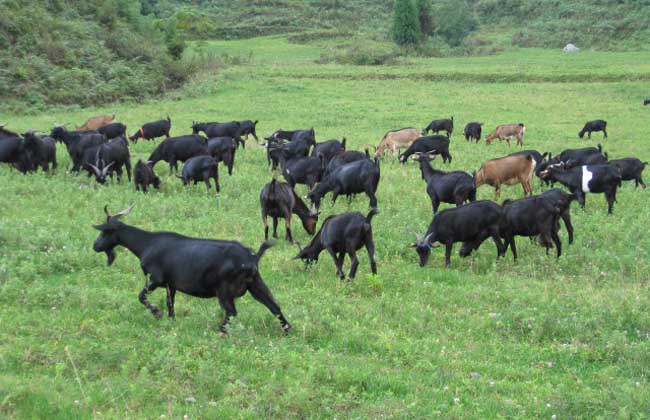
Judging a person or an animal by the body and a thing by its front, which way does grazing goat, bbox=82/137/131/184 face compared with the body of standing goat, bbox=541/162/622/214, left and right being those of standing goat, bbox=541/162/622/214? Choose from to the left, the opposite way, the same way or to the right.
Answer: to the left

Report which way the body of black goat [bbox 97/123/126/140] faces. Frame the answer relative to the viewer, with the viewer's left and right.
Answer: facing to the left of the viewer

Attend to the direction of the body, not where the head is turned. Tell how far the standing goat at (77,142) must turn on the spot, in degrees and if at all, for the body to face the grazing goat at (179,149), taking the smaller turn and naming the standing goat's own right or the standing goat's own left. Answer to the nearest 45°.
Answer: approximately 180°

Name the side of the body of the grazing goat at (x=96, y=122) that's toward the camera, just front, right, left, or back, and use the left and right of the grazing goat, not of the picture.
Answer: left

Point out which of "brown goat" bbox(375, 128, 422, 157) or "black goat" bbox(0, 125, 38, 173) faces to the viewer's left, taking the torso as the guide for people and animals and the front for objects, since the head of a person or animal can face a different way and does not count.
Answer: the brown goat

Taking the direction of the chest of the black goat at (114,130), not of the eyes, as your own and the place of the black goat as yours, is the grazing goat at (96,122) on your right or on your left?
on your right

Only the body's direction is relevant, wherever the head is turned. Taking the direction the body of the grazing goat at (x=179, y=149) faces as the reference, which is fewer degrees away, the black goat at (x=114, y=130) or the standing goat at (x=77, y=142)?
the standing goat

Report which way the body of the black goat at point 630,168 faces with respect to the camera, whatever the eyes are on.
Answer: to the viewer's left

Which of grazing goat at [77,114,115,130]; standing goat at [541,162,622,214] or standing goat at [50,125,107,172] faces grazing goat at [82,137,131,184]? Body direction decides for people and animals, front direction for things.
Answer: standing goat at [541,162,622,214]

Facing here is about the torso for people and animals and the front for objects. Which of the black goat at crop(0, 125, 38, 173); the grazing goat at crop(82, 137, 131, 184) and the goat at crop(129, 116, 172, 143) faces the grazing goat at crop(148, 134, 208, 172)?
the black goat

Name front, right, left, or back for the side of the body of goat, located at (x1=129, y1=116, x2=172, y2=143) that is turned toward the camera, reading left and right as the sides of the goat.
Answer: left

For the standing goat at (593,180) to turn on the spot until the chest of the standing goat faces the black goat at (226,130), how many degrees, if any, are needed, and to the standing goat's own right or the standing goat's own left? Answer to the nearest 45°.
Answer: approximately 45° to the standing goat's own right

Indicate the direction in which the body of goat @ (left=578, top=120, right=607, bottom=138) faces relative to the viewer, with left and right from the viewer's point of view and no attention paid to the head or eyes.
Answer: facing to the left of the viewer

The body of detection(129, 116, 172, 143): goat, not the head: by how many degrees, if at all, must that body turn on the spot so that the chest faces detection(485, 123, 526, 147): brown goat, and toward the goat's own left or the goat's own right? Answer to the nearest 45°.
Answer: approximately 180°
